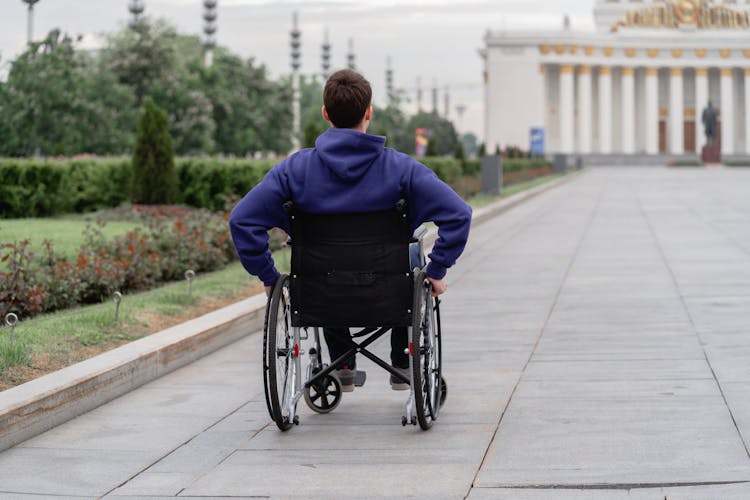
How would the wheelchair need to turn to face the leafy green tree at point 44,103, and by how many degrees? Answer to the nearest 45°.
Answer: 0° — it already faces it

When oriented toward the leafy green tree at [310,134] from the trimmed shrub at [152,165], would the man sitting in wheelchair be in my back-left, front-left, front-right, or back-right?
back-right

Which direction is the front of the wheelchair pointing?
away from the camera

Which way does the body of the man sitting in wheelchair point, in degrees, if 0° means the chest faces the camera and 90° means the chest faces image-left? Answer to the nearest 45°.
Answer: approximately 180°
